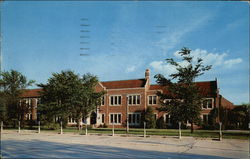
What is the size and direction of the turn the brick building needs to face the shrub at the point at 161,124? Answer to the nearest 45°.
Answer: approximately 45° to its left

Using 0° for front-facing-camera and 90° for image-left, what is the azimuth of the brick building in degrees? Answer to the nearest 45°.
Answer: approximately 0°

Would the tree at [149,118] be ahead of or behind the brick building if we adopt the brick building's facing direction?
ahead

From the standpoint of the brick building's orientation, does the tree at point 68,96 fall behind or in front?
in front

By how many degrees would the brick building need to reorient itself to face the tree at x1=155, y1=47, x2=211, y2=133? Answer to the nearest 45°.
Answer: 0° — it already faces it
